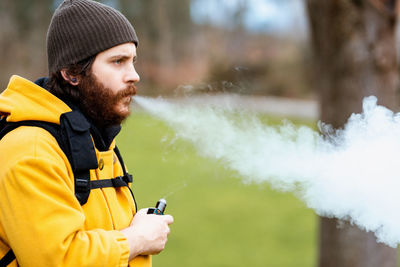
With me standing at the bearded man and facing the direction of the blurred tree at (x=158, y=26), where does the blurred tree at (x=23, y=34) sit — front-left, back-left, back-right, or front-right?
front-left

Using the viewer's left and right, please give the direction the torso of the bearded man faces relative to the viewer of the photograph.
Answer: facing the viewer and to the right of the viewer

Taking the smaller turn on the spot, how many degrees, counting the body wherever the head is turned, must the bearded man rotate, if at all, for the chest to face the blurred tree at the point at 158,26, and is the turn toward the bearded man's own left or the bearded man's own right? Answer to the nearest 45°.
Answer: approximately 135° to the bearded man's own left

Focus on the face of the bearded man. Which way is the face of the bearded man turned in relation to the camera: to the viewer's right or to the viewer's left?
to the viewer's right

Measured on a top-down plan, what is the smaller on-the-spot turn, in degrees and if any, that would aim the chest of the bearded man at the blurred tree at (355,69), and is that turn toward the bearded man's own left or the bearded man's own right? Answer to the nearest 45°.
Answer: approximately 90° to the bearded man's own left

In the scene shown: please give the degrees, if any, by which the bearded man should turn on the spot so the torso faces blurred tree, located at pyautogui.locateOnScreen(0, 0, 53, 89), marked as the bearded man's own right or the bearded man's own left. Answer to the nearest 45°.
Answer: approximately 135° to the bearded man's own left
